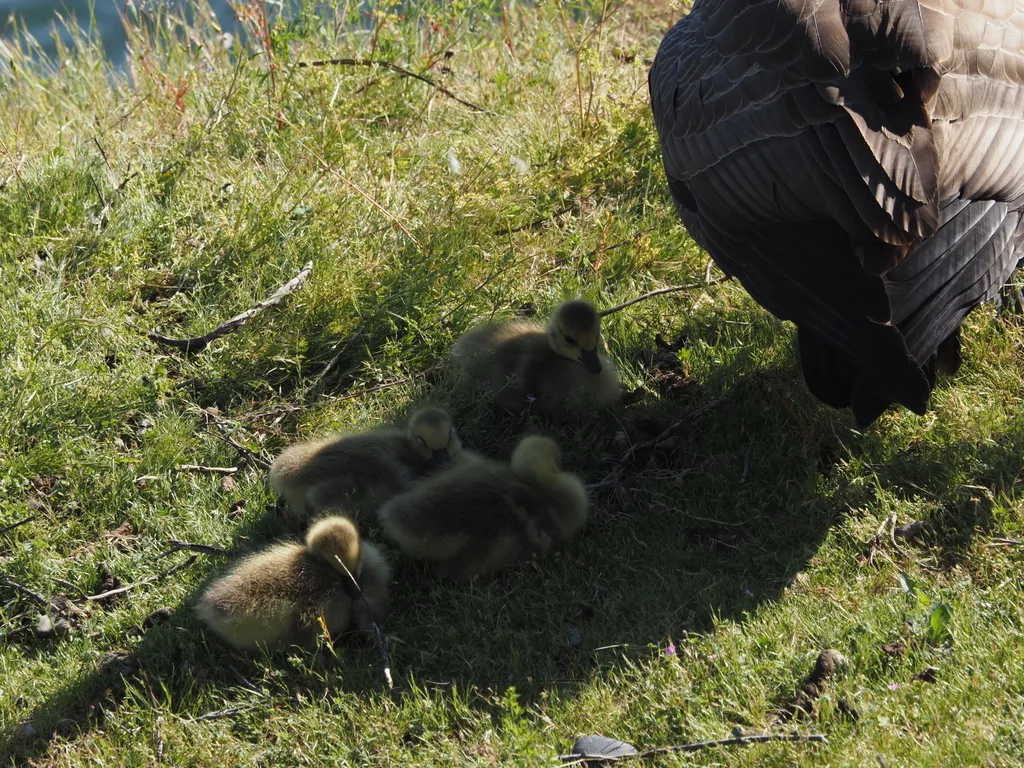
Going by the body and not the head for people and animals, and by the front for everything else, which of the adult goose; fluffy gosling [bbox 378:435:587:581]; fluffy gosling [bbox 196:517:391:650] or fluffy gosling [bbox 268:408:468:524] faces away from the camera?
the adult goose

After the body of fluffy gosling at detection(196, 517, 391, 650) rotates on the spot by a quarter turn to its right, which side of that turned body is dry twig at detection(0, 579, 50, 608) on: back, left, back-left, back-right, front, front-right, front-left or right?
back-right

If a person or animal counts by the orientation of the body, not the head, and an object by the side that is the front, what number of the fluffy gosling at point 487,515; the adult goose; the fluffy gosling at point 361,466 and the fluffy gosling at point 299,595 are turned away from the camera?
1

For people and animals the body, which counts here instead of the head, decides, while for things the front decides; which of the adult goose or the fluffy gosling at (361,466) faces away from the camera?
the adult goose

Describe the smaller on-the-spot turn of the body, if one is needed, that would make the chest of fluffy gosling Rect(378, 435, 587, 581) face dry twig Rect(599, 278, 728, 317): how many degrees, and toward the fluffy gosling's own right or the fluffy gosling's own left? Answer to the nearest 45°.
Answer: approximately 45° to the fluffy gosling's own left

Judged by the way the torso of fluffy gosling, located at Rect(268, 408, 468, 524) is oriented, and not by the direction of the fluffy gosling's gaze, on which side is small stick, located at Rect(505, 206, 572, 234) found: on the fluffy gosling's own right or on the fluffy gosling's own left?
on the fluffy gosling's own left

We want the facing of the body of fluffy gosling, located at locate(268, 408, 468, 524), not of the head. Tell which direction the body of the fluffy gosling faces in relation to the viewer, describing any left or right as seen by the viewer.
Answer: facing to the right of the viewer

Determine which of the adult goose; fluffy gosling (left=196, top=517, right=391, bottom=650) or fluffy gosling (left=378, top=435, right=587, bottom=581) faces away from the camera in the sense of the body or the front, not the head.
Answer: the adult goose

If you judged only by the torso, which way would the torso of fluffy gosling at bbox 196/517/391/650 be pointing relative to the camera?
to the viewer's right

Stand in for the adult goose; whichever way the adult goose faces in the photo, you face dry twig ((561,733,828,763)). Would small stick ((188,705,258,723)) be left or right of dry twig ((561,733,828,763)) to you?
right

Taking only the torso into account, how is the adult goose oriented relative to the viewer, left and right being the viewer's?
facing away from the viewer

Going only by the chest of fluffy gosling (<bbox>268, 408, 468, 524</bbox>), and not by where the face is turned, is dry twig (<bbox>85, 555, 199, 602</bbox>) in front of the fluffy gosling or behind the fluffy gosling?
behind

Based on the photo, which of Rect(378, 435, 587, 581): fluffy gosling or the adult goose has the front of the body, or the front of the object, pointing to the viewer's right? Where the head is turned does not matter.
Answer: the fluffy gosling

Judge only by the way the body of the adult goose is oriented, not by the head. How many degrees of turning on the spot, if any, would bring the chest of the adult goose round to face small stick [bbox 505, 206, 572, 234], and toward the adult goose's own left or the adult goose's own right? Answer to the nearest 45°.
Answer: approximately 45° to the adult goose's own left

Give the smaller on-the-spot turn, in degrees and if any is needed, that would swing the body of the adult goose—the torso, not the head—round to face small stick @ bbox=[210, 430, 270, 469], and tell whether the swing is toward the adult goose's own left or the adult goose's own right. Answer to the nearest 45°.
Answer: approximately 90° to the adult goose's own left

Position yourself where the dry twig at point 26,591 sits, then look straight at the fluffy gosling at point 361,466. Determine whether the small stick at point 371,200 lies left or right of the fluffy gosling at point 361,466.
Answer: left
